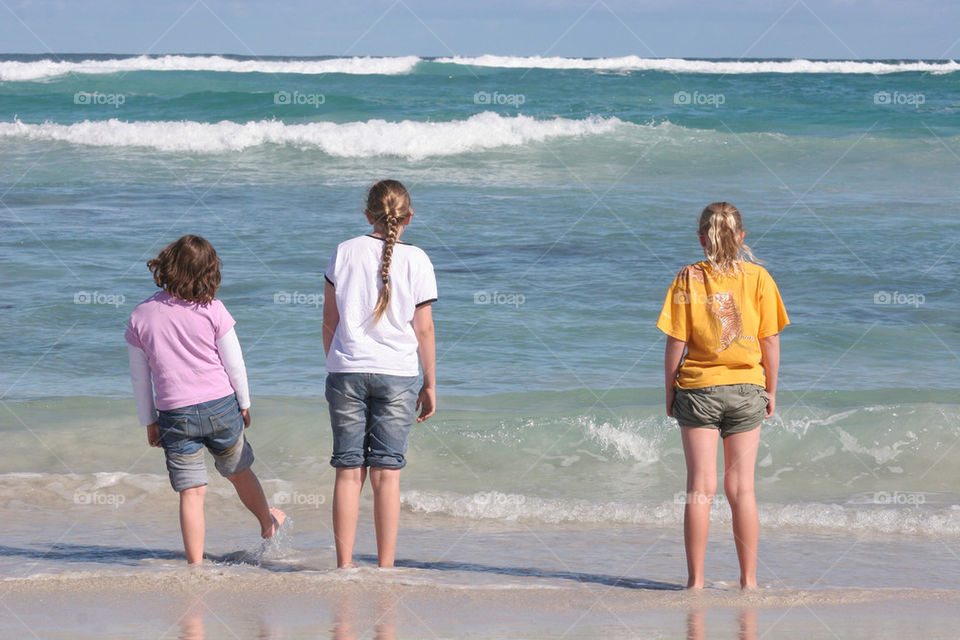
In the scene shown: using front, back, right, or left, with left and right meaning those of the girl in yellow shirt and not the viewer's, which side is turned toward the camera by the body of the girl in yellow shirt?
back

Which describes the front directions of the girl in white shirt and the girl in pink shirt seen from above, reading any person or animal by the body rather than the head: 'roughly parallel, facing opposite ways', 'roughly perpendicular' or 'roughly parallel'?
roughly parallel

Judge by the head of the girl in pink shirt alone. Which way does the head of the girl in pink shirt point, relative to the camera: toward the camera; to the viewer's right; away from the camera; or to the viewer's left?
away from the camera

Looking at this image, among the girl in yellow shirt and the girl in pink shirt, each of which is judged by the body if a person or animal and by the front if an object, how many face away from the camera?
2

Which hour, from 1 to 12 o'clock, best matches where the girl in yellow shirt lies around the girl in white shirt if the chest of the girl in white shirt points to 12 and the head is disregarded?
The girl in yellow shirt is roughly at 3 o'clock from the girl in white shirt.

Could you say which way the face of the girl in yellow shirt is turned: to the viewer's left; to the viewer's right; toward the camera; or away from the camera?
away from the camera

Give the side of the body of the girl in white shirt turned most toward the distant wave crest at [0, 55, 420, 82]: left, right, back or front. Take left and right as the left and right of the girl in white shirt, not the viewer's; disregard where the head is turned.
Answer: front

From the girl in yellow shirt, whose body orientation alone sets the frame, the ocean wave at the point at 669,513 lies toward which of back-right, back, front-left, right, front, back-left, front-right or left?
front

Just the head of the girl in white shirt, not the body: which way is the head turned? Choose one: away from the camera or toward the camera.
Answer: away from the camera

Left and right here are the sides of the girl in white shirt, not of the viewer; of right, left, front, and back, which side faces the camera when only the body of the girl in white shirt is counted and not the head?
back

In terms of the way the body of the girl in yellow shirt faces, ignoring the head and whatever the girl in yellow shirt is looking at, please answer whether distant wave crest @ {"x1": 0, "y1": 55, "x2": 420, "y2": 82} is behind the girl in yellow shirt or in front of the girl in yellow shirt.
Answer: in front

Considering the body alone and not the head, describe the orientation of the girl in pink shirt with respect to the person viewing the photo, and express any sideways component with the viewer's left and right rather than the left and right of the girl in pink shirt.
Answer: facing away from the viewer

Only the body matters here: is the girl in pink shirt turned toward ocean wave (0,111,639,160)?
yes

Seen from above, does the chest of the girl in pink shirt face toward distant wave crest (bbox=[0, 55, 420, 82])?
yes

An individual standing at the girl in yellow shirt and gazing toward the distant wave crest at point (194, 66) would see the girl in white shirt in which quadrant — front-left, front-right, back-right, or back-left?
front-left

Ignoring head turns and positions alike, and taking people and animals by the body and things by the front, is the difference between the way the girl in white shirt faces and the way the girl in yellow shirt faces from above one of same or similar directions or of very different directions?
same or similar directions
